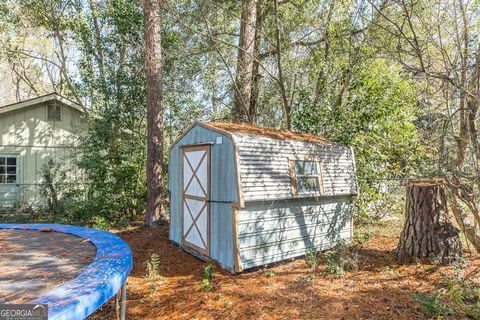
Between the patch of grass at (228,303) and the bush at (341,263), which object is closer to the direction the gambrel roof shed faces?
the patch of grass

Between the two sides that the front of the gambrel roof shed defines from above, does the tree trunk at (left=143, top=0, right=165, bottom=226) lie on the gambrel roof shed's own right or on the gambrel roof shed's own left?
on the gambrel roof shed's own right

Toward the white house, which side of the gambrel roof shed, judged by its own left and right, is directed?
right

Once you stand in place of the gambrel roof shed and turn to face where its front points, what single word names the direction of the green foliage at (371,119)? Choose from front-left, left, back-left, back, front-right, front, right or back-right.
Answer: back

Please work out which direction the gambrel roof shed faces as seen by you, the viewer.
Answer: facing the viewer and to the left of the viewer

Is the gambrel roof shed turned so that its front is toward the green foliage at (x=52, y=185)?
no

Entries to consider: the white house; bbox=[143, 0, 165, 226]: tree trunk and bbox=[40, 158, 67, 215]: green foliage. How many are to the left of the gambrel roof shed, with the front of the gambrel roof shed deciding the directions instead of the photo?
0

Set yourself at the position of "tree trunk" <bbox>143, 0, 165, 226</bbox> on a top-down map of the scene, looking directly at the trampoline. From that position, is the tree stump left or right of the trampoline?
left

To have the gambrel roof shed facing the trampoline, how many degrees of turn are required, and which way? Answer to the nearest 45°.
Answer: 0° — it already faces it

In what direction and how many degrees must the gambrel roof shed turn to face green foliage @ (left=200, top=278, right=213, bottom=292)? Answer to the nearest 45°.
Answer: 0° — it already faces it

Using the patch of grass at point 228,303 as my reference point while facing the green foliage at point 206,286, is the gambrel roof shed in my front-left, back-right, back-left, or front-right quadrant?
front-right

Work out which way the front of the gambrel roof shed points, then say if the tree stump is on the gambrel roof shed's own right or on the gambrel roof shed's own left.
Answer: on the gambrel roof shed's own left

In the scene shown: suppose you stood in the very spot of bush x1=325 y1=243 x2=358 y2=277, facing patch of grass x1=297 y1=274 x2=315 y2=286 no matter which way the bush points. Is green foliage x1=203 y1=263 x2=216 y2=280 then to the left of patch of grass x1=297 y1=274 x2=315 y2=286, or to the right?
right

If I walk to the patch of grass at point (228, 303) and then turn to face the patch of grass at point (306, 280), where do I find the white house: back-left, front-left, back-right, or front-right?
back-left

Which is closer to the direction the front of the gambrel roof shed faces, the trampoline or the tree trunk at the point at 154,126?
the trampoline
